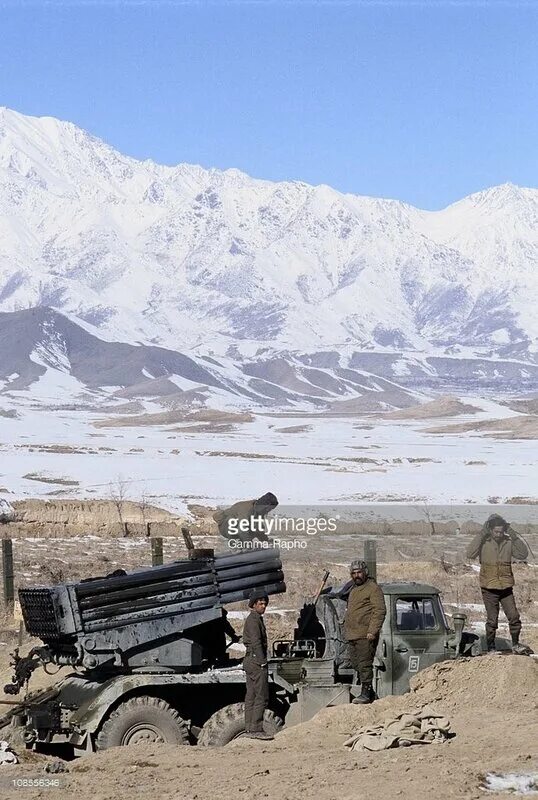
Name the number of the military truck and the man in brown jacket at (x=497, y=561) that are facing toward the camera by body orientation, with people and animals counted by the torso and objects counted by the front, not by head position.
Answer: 1

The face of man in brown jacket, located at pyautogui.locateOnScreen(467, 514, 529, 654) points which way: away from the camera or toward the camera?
toward the camera

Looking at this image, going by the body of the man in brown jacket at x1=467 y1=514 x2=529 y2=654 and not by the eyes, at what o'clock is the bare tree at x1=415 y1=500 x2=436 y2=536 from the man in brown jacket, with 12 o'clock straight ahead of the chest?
The bare tree is roughly at 6 o'clock from the man in brown jacket.

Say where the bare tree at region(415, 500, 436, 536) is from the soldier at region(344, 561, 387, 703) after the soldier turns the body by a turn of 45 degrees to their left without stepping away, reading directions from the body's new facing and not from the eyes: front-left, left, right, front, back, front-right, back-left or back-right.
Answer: back

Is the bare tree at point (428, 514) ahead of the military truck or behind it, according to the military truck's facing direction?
ahead

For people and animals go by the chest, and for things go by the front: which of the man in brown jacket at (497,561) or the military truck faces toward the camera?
the man in brown jacket

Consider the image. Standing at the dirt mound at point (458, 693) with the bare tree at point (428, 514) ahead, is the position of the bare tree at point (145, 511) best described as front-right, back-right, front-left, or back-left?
front-left

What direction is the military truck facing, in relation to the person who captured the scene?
facing away from the viewer and to the right of the viewer

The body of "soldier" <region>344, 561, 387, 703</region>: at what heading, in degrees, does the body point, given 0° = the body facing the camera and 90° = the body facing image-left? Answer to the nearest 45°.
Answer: approximately 45°

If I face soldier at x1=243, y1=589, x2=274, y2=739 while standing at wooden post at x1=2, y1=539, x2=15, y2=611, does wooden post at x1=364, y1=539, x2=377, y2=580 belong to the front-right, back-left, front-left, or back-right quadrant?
front-left

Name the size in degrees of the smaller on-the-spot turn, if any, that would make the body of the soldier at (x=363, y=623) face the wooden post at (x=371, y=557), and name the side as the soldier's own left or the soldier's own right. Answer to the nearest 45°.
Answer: approximately 135° to the soldier's own right

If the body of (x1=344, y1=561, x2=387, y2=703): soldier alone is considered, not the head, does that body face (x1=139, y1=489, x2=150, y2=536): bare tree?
no

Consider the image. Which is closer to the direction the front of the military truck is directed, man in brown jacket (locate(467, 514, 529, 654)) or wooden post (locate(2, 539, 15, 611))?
the man in brown jacket

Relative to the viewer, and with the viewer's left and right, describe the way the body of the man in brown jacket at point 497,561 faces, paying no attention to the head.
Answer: facing the viewer
